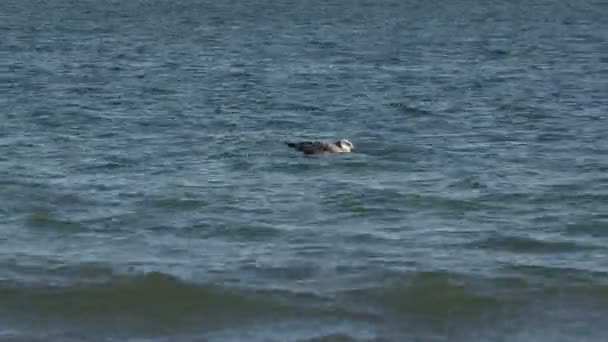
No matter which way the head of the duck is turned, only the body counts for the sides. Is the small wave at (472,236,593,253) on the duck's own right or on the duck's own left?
on the duck's own right

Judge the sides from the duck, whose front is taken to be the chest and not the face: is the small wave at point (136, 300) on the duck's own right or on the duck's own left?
on the duck's own right

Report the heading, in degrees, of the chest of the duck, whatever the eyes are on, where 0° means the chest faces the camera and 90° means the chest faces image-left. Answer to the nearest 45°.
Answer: approximately 270°

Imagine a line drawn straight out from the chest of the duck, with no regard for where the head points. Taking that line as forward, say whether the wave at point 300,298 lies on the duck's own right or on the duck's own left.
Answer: on the duck's own right

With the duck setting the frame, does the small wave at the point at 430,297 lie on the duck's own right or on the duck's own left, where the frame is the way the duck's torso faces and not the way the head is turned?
on the duck's own right
